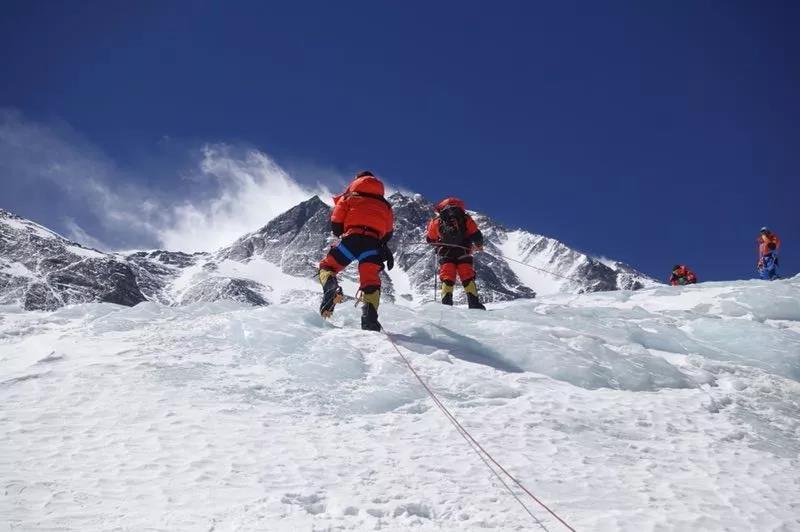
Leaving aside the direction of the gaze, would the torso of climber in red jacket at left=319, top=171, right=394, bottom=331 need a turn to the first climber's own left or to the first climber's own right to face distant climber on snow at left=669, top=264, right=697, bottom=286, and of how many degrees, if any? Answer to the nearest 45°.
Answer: approximately 45° to the first climber's own right

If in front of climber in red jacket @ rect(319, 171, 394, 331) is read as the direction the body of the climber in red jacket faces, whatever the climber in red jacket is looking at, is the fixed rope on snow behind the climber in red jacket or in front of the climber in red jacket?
behind

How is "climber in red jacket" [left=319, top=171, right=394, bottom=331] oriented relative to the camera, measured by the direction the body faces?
away from the camera

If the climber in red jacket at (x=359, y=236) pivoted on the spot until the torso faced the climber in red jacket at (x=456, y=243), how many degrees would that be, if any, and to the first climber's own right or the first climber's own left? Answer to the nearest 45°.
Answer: approximately 45° to the first climber's own right

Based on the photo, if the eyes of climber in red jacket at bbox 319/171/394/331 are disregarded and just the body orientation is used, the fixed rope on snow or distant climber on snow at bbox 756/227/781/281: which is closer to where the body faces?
the distant climber on snow
